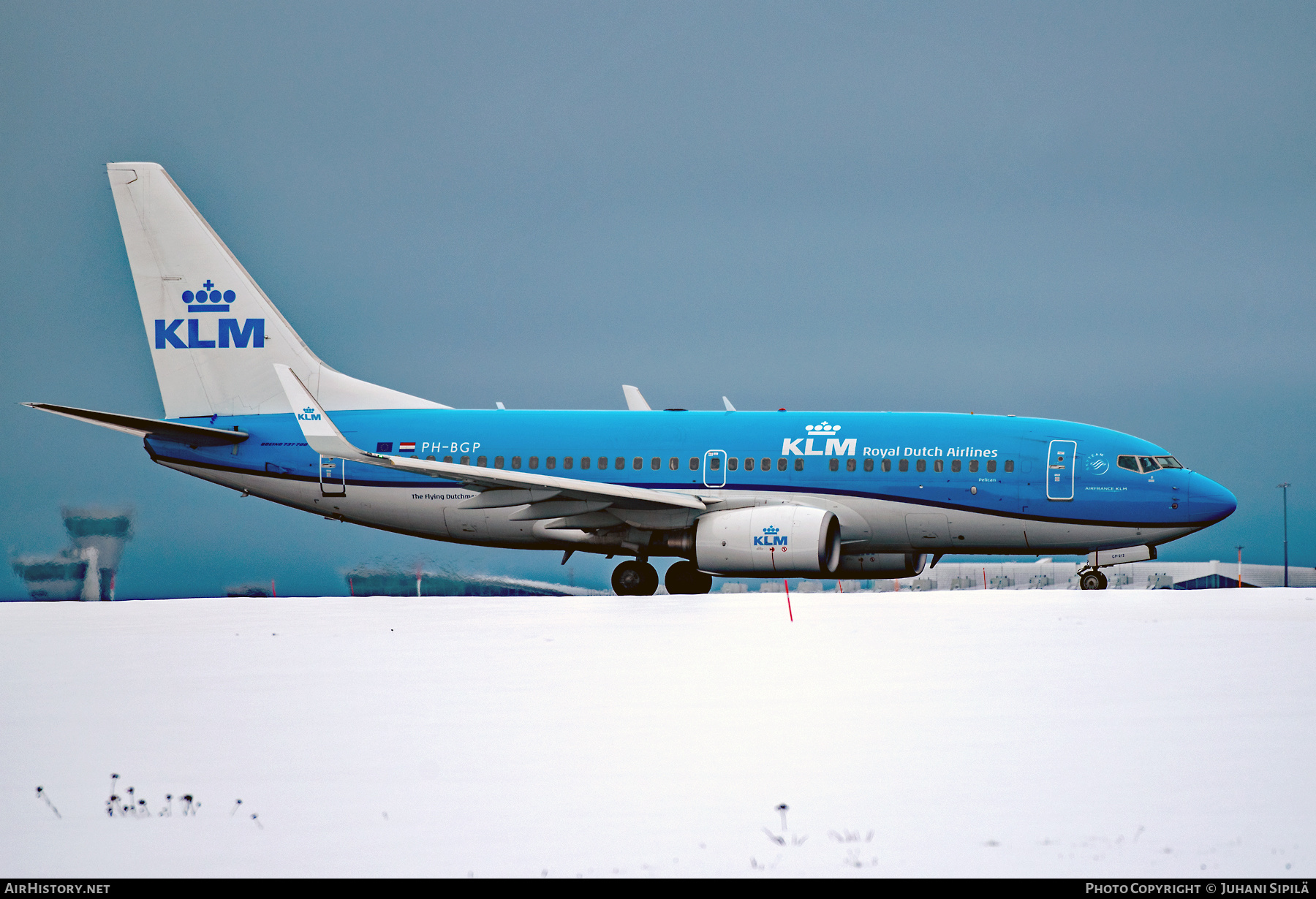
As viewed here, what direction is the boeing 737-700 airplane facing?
to the viewer's right
